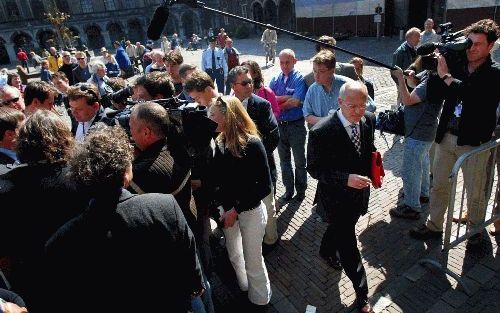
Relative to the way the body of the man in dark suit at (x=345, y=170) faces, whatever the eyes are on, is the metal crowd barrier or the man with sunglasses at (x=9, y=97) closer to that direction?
the metal crowd barrier

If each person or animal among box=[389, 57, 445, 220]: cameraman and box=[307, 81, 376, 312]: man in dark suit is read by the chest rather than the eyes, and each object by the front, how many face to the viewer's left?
1

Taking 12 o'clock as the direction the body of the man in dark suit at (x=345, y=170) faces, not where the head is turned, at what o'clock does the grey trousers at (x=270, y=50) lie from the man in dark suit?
The grey trousers is roughly at 7 o'clock from the man in dark suit.

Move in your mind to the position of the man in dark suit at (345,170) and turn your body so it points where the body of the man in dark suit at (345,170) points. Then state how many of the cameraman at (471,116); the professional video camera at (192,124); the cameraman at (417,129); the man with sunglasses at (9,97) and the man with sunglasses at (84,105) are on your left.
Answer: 2

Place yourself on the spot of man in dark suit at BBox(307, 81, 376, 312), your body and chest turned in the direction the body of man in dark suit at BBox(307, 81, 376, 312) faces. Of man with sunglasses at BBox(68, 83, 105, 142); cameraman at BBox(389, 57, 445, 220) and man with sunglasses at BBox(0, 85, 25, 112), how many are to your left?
1

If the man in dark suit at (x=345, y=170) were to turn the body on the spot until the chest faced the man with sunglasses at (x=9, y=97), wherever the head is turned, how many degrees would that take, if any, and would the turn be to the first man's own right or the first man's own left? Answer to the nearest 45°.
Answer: approximately 135° to the first man's own right

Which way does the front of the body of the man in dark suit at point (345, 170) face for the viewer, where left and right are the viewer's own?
facing the viewer and to the right of the viewer

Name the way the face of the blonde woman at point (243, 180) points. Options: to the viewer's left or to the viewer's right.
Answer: to the viewer's left

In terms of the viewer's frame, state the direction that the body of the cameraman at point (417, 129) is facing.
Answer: to the viewer's left

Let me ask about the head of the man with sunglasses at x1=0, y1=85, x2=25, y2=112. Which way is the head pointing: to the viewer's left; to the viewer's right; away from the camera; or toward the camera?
to the viewer's right

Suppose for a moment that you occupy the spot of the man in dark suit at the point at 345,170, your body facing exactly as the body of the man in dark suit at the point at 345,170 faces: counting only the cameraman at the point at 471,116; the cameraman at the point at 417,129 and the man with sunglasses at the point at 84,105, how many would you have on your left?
2
